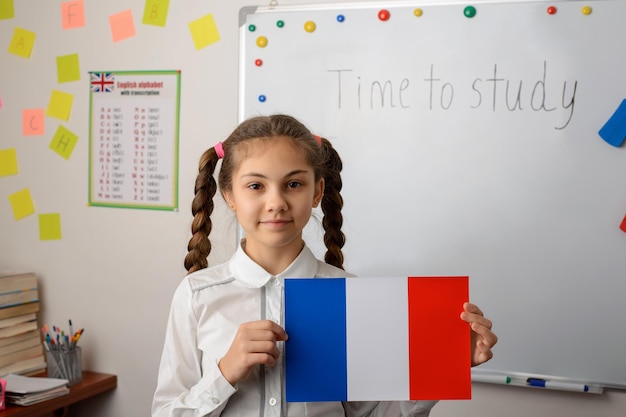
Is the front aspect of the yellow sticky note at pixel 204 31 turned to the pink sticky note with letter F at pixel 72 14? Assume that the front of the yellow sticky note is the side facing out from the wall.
no

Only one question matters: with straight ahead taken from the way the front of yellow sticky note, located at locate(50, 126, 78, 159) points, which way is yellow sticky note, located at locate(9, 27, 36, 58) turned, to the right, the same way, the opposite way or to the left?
the same way

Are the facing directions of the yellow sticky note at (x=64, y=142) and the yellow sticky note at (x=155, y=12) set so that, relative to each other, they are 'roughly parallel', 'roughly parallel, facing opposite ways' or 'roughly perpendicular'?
roughly parallel

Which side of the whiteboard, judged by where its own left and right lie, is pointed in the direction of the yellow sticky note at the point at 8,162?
right

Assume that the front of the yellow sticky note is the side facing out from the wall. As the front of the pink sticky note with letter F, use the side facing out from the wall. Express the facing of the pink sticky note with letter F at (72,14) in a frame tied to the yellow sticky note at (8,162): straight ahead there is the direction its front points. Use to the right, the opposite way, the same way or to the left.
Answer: the same way

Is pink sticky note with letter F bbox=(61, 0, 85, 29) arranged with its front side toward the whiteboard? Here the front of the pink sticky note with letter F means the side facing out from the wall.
no

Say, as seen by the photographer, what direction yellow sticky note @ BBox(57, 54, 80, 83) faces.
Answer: facing the viewer

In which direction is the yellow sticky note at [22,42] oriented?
toward the camera

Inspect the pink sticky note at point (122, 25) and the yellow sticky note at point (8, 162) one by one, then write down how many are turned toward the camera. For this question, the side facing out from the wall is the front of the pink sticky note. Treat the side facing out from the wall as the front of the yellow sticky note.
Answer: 2

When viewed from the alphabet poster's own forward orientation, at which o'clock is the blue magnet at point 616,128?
The blue magnet is roughly at 10 o'clock from the alphabet poster.

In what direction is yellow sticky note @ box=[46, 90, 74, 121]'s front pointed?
toward the camera

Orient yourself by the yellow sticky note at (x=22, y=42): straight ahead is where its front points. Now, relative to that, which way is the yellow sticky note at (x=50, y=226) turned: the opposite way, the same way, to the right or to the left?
the same way
